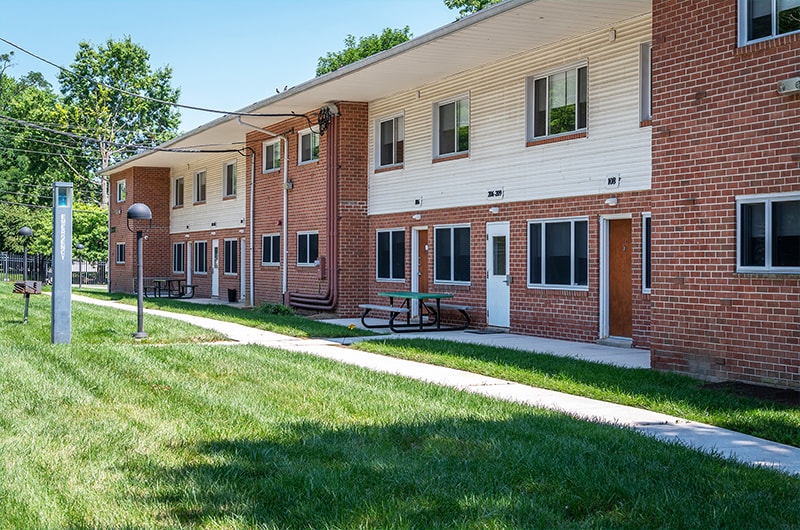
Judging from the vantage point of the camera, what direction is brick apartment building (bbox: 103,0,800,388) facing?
facing the viewer and to the left of the viewer

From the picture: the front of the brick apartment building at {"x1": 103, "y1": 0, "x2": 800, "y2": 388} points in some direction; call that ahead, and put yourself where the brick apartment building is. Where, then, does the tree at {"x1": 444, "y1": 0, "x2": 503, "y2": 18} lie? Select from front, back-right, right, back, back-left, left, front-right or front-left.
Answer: back-right
